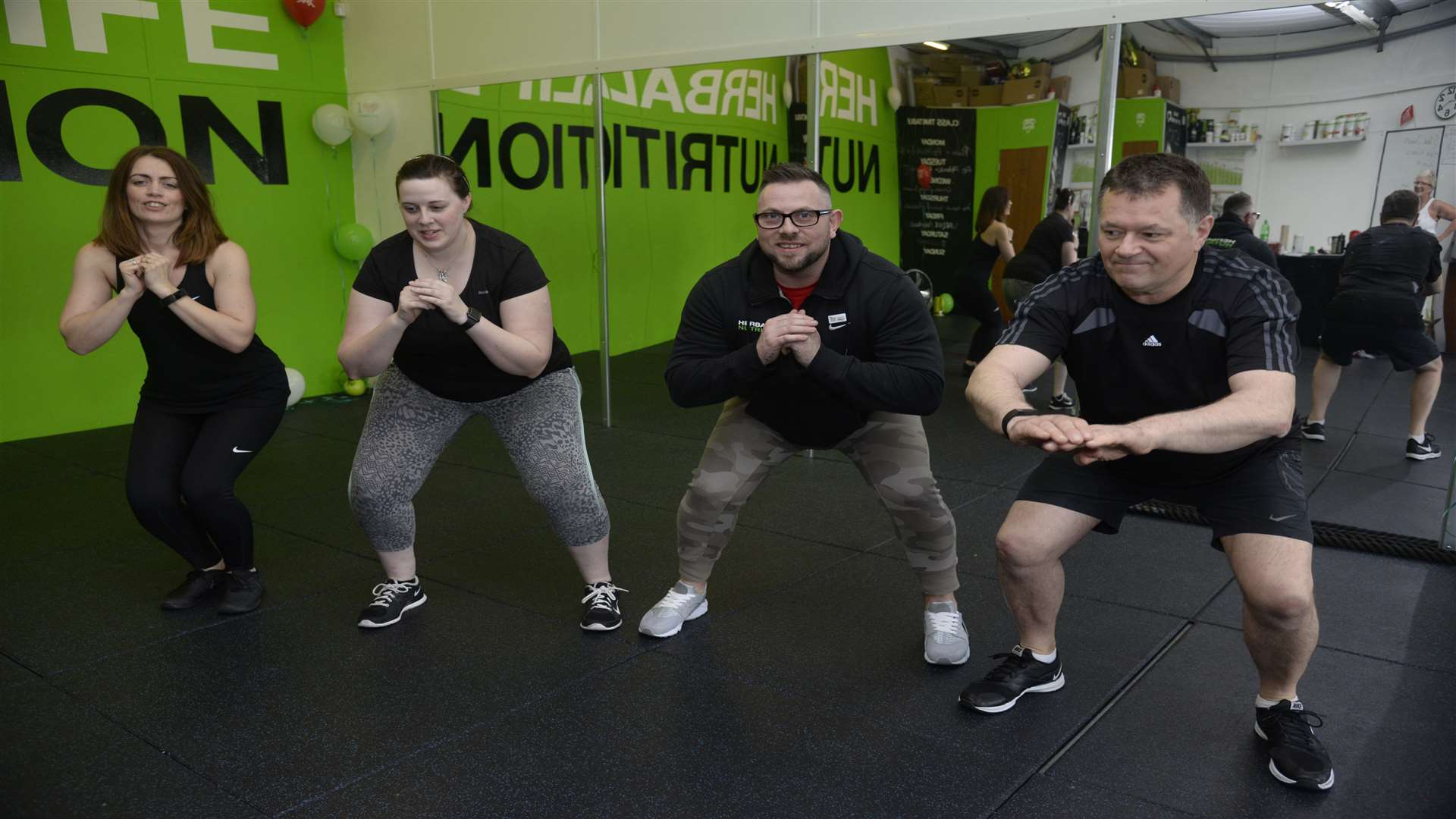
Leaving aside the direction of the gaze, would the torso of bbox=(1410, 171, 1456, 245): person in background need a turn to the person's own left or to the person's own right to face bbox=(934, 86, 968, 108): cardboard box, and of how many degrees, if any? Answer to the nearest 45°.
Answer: approximately 45° to the person's own right

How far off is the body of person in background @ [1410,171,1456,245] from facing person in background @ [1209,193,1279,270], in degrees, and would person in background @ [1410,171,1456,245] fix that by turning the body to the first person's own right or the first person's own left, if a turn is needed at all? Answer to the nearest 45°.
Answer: approximately 45° to the first person's own right

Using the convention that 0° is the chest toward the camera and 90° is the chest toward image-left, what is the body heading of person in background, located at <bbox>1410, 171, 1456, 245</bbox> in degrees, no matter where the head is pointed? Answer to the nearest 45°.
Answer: approximately 45°

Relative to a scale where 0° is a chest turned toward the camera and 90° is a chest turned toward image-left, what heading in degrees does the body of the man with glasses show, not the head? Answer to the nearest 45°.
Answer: approximately 0°

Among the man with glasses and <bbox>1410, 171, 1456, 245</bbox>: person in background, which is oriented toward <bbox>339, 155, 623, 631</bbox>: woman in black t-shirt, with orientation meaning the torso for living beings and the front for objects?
the person in background

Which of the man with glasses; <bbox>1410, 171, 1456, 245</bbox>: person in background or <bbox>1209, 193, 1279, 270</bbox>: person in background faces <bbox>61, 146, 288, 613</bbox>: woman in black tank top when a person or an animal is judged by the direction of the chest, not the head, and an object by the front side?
<bbox>1410, 171, 1456, 245</bbox>: person in background

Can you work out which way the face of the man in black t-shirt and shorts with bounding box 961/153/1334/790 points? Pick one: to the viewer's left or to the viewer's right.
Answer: to the viewer's left
